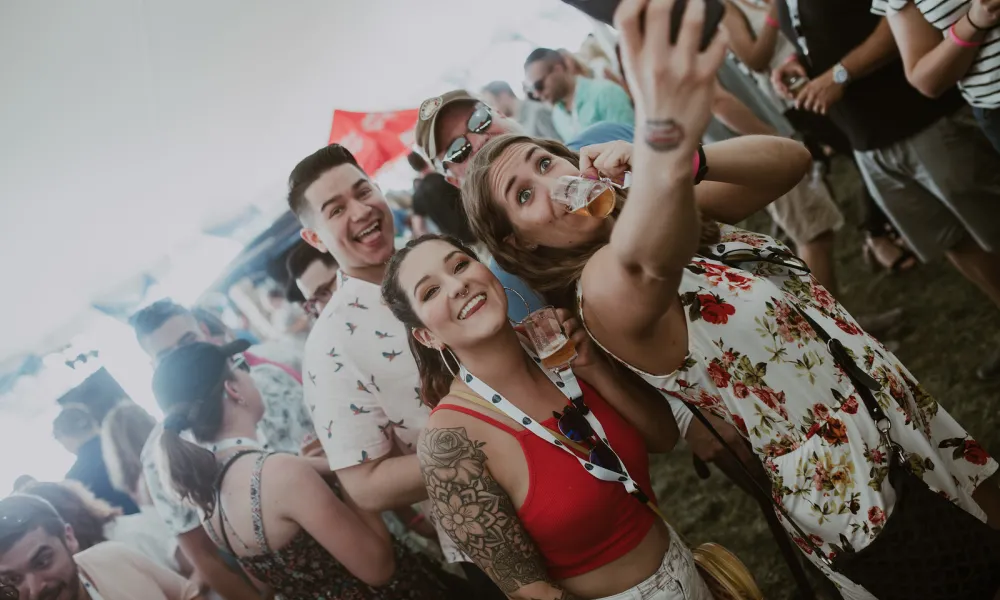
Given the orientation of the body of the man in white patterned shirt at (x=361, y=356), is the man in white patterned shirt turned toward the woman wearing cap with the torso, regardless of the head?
no

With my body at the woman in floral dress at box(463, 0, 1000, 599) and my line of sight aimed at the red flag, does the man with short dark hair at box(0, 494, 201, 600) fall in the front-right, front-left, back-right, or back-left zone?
front-left

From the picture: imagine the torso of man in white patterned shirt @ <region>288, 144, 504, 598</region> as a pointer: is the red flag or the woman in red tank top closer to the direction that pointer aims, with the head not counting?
the woman in red tank top

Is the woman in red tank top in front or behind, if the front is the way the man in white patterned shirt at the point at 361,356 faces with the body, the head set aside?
in front

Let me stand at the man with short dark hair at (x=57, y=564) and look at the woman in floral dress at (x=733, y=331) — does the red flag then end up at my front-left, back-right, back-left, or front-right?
front-left

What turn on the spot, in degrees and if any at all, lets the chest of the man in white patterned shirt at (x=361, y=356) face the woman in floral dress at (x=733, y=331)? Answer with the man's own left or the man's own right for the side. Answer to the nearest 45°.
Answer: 0° — they already face them

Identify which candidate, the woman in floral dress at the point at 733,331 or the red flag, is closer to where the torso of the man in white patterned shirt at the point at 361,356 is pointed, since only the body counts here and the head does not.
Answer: the woman in floral dress

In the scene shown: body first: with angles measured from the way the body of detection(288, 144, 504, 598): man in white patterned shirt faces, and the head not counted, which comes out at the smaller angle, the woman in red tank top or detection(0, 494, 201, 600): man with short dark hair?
the woman in red tank top
